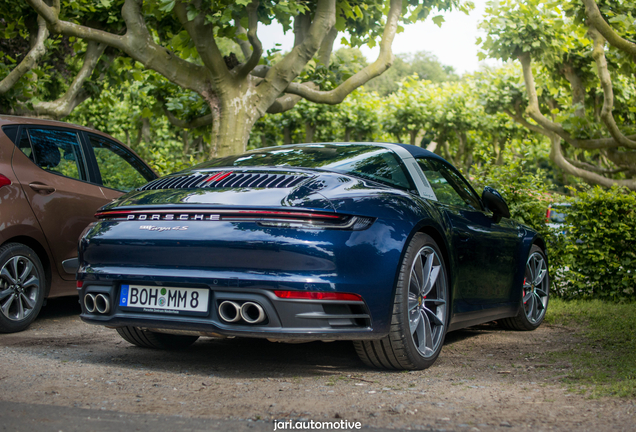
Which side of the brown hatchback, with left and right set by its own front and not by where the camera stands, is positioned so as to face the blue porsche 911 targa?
right

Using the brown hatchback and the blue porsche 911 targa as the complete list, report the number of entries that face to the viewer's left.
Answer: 0

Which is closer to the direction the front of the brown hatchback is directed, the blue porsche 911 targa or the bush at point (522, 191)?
the bush

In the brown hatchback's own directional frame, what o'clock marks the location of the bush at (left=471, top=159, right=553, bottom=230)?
The bush is roughly at 1 o'clock from the brown hatchback.

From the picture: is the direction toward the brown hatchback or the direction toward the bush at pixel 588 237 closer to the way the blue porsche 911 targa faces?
the bush

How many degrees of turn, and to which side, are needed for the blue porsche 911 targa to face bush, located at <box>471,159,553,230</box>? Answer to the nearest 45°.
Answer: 0° — it already faces it

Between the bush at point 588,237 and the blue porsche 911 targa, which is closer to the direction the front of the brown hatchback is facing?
the bush

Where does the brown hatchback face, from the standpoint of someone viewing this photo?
facing away from the viewer and to the right of the viewer

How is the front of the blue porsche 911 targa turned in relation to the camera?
facing away from the viewer and to the right of the viewer

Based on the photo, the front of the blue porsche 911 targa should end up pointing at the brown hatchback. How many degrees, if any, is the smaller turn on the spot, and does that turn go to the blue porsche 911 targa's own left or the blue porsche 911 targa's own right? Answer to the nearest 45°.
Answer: approximately 90° to the blue porsche 911 targa's own left

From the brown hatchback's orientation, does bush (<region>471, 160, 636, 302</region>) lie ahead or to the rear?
ahead
